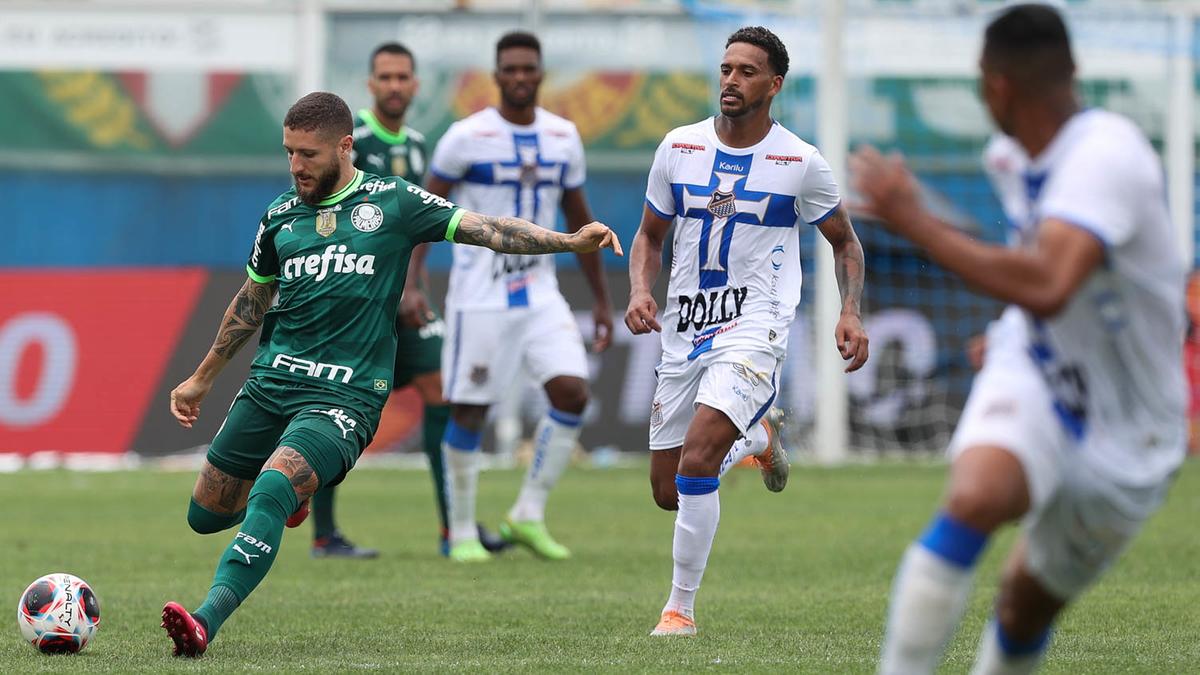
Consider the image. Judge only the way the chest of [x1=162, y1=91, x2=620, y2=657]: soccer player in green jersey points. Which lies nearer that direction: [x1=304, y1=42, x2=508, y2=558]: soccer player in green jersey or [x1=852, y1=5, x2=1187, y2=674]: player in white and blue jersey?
the player in white and blue jersey

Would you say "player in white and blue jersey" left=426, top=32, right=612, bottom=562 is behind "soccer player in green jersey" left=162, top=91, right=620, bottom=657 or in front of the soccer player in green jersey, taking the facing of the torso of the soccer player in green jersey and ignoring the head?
behind

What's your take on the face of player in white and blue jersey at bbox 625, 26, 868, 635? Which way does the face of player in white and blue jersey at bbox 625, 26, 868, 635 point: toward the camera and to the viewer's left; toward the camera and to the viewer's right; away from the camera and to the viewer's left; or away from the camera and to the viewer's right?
toward the camera and to the viewer's left

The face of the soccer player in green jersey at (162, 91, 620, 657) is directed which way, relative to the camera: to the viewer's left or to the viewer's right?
to the viewer's left

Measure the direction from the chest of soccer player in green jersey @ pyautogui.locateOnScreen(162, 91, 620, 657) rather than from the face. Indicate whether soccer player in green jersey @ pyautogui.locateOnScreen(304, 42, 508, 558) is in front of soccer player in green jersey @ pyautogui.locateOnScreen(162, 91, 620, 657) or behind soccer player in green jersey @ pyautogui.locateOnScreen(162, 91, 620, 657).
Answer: behind

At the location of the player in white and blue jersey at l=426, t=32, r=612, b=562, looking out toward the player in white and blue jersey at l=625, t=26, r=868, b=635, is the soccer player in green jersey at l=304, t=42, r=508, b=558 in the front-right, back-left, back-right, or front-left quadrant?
back-right

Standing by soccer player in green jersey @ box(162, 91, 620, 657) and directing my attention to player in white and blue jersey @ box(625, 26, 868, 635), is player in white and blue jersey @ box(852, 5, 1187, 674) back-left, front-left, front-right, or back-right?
front-right

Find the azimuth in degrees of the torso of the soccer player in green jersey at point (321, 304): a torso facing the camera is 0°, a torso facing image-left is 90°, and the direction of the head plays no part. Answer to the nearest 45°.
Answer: approximately 45°

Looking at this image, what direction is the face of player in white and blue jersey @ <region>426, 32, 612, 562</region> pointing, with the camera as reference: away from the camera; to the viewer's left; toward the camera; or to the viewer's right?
toward the camera

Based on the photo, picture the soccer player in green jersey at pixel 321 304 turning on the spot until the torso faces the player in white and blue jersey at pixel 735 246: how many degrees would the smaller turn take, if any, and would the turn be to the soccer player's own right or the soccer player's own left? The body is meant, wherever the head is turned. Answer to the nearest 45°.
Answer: approximately 135° to the soccer player's own left

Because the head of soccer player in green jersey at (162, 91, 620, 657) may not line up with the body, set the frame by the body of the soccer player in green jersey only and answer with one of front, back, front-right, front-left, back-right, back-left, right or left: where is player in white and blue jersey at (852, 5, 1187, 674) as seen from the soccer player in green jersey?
left
